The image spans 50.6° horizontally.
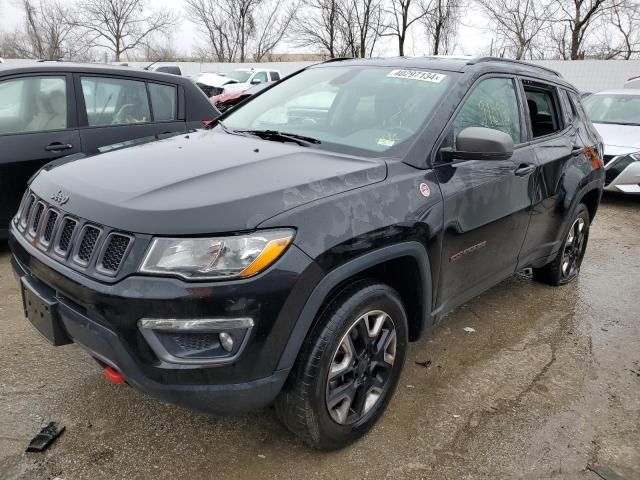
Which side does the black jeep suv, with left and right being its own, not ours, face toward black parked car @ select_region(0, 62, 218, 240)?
right

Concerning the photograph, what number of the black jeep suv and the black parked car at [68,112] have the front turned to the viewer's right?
0

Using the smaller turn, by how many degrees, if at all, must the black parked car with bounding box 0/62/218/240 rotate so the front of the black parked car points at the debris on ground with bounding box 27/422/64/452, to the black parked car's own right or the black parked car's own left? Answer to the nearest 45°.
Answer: approximately 90° to the black parked car's own left

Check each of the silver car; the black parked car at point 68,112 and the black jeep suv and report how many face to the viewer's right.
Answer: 0

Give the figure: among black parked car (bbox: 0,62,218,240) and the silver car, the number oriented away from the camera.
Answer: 0

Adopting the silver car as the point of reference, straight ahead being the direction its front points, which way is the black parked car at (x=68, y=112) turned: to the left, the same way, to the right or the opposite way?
the same way

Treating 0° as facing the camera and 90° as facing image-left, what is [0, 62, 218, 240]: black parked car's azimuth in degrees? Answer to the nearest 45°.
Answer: approximately 90°

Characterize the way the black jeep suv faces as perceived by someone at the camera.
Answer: facing the viewer and to the left of the viewer

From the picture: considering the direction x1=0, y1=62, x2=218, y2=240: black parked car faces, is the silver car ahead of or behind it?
behind

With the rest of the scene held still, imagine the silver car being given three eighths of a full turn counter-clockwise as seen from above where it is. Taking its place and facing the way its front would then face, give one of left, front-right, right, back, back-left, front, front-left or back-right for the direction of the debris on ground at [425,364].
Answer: right

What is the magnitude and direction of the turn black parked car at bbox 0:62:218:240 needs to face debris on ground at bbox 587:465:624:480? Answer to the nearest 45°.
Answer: approximately 135° to its left

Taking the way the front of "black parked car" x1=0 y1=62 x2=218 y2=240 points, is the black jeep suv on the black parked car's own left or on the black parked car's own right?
on the black parked car's own left

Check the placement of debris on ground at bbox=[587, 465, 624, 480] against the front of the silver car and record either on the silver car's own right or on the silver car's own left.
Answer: on the silver car's own left
